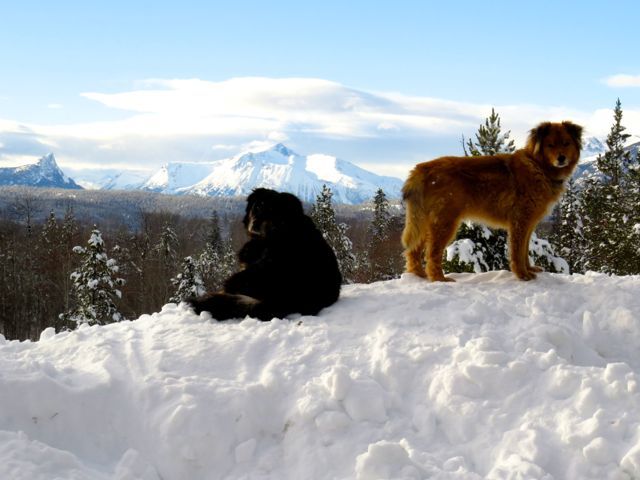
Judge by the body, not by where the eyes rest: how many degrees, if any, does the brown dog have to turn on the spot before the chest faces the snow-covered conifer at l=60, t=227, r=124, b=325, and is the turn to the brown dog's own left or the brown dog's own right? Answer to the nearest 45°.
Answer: approximately 135° to the brown dog's own left

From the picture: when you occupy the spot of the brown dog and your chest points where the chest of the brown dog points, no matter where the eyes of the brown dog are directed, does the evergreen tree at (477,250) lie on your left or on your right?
on your left

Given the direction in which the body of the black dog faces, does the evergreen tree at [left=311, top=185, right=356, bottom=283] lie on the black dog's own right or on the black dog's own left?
on the black dog's own right

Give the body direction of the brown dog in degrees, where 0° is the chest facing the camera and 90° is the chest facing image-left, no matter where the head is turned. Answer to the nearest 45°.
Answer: approximately 270°

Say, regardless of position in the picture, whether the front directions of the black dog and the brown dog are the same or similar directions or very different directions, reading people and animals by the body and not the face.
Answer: very different directions

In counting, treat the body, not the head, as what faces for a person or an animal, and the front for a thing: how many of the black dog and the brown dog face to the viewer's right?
1

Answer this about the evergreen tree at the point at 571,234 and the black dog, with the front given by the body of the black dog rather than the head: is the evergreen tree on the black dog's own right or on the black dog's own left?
on the black dog's own right
